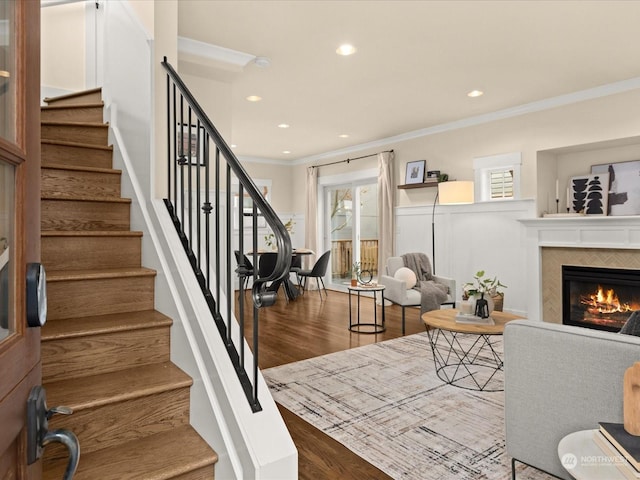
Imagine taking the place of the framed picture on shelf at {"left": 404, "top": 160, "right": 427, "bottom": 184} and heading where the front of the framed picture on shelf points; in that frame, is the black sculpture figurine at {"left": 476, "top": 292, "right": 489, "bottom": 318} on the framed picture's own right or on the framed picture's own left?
on the framed picture's own left

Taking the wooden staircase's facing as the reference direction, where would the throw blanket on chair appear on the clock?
The throw blanket on chair is roughly at 8 o'clock from the wooden staircase.

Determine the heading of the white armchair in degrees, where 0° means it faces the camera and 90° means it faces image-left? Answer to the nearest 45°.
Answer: approximately 315°

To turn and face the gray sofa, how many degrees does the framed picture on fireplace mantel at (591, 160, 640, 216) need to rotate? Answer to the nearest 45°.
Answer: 0° — it already faces it

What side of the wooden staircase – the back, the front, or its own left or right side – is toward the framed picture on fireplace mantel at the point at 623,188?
left

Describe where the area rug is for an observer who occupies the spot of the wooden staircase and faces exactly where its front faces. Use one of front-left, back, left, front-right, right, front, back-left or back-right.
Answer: left

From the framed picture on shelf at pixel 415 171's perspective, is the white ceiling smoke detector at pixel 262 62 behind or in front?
in front

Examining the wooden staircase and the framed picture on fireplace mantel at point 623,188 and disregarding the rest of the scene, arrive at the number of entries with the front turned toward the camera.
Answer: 2

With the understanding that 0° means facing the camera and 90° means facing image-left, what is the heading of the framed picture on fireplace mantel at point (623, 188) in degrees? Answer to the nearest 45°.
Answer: approximately 0°

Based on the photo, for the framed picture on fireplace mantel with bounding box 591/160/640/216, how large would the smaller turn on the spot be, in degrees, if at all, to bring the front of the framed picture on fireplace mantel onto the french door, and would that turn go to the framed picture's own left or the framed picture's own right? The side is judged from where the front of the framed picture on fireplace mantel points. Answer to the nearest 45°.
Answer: approximately 90° to the framed picture's own right
